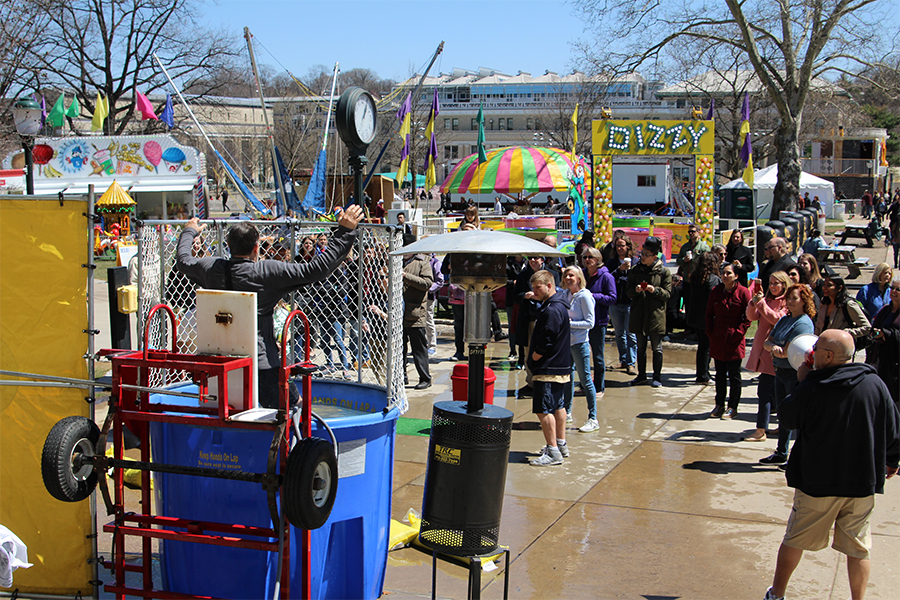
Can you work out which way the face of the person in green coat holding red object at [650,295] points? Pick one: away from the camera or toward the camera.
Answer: toward the camera

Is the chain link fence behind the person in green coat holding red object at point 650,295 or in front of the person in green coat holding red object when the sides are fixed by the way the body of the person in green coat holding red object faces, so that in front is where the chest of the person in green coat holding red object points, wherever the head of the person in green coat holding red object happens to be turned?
in front

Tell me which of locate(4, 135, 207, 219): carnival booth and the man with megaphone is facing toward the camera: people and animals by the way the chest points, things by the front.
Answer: the carnival booth

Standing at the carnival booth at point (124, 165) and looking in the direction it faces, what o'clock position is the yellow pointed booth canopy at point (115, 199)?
The yellow pointed booth canopy is roughly at 12 o'clock from the carnival booth.

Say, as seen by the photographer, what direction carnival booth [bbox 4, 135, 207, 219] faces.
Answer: facing the viewer

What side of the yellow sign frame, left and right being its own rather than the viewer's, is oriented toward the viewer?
front

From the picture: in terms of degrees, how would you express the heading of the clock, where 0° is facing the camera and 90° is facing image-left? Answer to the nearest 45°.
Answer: approximately 315°

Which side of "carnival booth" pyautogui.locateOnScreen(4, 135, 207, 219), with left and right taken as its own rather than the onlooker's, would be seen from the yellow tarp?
front

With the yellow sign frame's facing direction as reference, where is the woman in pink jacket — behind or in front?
in front

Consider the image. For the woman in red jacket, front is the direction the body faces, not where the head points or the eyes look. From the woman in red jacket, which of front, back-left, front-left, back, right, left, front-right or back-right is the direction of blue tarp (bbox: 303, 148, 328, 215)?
right

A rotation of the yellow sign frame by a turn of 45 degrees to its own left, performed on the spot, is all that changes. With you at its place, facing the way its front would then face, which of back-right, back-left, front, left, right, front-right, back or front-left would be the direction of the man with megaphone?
front-right

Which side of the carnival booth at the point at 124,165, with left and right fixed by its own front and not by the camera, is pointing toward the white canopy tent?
left

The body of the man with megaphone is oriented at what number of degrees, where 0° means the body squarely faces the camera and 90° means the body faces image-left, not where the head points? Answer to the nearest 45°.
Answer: approximately 135°

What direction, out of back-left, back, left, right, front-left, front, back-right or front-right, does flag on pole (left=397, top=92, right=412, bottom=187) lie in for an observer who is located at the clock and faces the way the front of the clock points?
back-left

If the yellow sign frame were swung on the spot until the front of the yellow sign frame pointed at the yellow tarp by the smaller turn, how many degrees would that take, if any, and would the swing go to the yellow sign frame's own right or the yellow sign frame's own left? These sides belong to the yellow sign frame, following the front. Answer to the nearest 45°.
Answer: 0° — it already faces it
